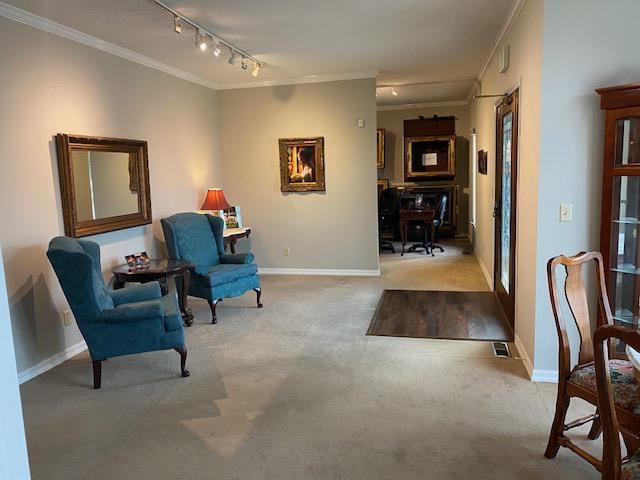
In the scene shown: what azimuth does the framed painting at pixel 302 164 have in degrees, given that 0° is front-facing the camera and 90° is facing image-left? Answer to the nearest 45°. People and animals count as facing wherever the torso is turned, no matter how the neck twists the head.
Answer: approximately 0°

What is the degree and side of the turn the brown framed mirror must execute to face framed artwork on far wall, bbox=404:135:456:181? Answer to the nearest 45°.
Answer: approximately 90° to its left

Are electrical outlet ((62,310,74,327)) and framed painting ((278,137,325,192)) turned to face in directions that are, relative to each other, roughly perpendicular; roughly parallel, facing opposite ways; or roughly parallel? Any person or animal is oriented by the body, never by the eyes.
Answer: roughly perpendicular

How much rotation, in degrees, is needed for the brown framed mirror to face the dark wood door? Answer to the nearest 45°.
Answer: approximately 45° to its left

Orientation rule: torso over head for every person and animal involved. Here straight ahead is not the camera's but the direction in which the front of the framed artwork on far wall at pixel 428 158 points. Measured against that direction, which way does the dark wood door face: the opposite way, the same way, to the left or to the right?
to the right

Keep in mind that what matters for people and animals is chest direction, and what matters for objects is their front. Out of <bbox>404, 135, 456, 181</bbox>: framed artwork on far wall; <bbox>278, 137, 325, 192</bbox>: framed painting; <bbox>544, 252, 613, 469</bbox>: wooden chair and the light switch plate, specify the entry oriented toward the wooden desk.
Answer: the framed artwork on far wall

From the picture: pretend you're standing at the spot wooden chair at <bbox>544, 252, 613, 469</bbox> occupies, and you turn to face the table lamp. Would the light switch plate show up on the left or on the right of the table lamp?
right

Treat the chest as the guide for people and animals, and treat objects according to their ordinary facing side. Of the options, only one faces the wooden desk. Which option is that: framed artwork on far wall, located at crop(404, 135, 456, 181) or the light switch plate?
the framed artwork on far wall

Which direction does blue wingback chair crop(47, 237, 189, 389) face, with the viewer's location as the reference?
facing to the right of the viewer
